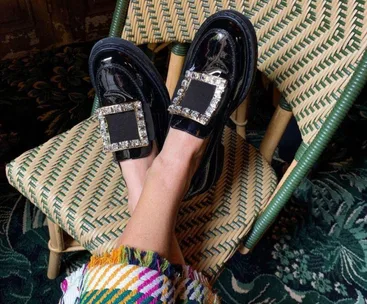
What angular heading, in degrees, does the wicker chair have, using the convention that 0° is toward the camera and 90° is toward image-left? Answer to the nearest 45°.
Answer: approximately 45°
